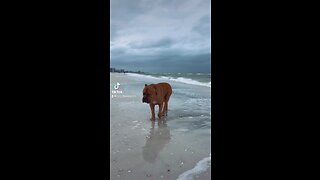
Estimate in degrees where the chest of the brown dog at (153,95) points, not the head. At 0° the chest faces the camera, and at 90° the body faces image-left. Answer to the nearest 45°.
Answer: approximately 45°
